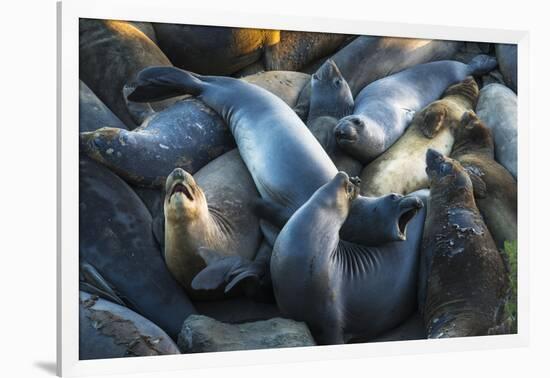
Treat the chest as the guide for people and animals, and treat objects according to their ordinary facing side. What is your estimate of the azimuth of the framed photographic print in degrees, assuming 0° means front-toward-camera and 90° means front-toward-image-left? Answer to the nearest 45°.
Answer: approximately 315°
